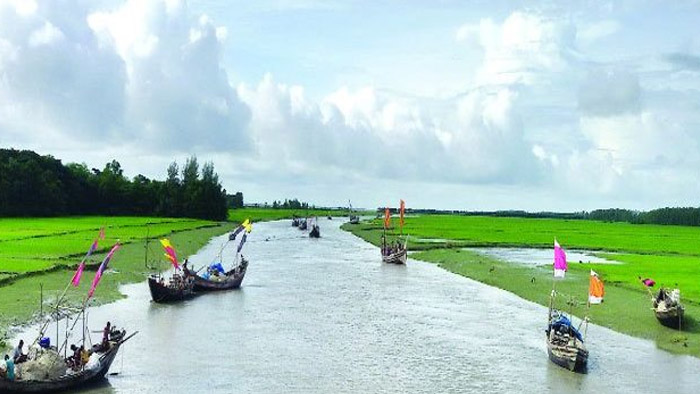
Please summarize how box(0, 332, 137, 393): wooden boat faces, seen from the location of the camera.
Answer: facing to the right of the viewer

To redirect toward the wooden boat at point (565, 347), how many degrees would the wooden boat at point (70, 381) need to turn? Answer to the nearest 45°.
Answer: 0° — it already faces it

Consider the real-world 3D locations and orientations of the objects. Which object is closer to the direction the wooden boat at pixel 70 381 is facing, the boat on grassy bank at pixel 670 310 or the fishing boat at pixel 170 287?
the boat on grassy bank

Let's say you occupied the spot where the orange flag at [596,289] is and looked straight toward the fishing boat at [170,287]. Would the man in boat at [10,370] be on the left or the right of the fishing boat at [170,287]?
left

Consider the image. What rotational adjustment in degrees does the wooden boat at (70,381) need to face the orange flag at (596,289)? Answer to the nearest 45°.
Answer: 0° — it already faces it

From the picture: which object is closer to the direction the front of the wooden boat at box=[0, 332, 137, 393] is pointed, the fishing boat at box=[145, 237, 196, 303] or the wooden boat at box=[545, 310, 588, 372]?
the wooden boat

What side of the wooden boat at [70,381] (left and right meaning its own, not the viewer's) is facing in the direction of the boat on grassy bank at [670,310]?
front
